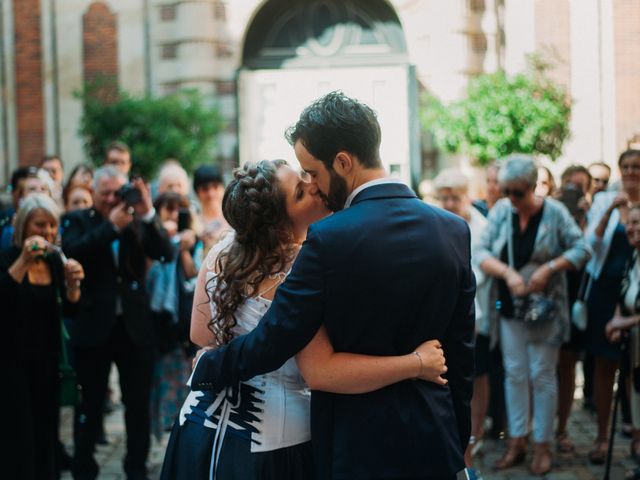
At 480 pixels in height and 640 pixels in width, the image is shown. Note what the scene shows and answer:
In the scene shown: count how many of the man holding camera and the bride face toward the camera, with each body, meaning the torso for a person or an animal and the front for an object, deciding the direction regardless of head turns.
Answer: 1

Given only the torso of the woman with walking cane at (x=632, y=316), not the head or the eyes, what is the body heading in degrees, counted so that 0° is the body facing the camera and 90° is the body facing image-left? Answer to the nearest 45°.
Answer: approximately 45°

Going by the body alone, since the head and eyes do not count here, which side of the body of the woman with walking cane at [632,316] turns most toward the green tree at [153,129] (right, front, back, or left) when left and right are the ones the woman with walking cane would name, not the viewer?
right

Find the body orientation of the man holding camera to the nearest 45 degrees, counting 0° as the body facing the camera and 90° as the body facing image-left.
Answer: approximately 0°

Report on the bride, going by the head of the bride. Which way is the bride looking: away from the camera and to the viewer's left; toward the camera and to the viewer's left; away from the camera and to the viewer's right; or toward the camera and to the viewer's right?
away from the camera and to the viewer's right

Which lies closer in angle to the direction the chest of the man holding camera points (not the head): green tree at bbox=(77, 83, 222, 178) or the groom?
the groom

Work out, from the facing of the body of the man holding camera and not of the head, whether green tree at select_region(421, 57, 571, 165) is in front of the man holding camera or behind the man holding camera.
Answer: behind

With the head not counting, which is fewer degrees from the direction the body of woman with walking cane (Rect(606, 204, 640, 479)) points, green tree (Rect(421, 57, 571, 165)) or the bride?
the bride
